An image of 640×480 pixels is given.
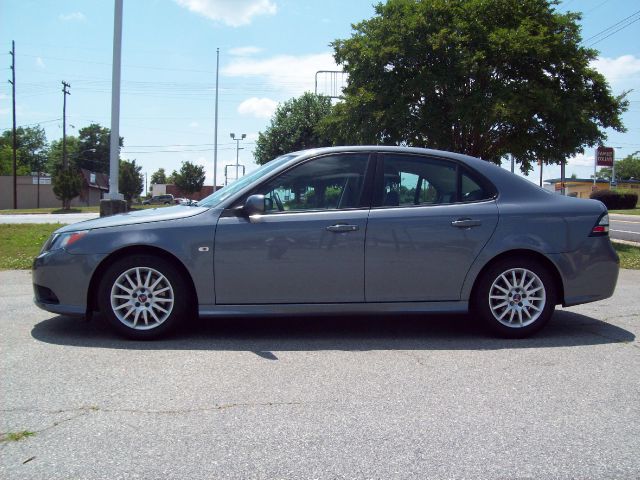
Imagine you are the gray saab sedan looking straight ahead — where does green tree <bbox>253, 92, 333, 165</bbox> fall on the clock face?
The green tree is roughly at 3 o'clock from the gray saab sedan.

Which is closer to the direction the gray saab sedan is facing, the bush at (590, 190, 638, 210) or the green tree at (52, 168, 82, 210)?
the green tree

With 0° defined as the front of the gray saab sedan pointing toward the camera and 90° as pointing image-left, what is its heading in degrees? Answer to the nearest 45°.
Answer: approximately 90°

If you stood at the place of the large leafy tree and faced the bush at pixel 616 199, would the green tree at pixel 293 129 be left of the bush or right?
left

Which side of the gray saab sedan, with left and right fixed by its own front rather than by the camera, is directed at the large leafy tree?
right
